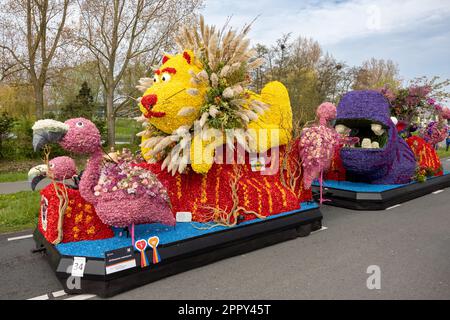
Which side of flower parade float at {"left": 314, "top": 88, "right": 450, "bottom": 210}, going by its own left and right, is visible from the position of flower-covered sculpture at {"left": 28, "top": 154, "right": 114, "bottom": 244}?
front

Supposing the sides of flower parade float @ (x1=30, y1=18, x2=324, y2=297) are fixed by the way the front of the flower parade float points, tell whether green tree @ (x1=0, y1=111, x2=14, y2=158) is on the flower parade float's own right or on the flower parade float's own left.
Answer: on the flower parade float's own right

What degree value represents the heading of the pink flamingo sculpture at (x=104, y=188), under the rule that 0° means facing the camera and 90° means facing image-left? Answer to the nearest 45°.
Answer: approximately 90°

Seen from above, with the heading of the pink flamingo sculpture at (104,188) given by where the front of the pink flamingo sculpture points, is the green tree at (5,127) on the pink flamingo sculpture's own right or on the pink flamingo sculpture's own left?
on the pink flamingo sculpture's own right

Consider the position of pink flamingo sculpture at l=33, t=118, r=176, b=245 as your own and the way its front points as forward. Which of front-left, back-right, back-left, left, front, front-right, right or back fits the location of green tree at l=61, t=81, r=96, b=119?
right

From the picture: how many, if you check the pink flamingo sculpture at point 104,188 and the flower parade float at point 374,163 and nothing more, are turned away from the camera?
0

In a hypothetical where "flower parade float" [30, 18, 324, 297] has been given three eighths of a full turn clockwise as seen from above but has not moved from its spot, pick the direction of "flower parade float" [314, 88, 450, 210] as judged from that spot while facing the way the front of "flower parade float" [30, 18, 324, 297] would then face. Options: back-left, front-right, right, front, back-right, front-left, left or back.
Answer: front-right

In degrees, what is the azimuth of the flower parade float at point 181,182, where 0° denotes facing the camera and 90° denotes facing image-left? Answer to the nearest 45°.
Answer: approximately 45°

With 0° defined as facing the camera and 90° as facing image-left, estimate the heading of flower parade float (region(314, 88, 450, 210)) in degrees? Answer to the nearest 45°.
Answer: approximately 45°
